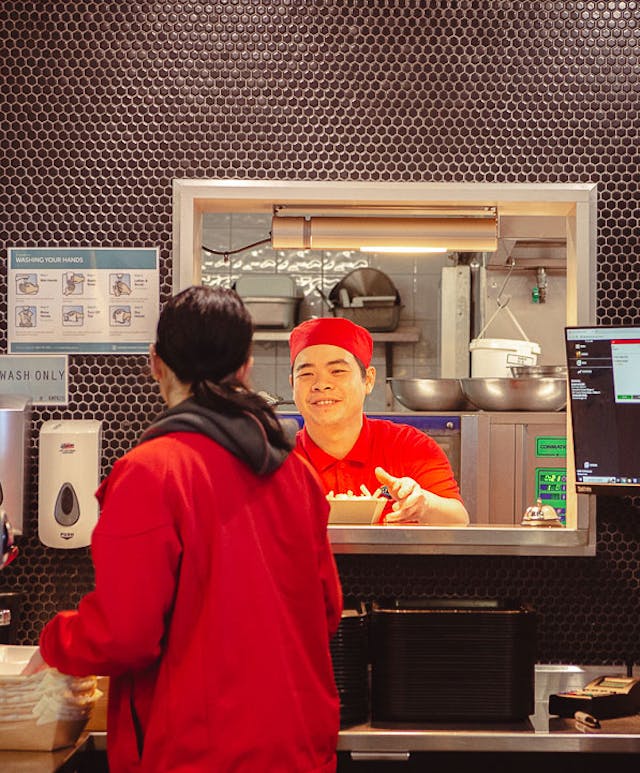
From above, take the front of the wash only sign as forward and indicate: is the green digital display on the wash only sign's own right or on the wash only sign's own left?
on the wash only sign's own left

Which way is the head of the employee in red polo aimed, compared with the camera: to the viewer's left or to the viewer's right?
to the viewer's left

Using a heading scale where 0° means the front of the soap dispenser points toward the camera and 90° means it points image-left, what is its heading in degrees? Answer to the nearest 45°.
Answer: approximately 0°

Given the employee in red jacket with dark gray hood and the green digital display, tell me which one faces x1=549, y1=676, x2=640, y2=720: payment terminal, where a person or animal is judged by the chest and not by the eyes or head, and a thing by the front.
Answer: the green digital display

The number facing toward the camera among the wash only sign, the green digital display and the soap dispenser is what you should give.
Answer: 3

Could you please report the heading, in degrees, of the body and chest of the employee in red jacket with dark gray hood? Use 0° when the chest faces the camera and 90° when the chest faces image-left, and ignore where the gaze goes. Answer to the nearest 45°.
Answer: approximately 135°

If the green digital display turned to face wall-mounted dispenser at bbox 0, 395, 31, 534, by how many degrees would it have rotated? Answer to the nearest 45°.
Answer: approximately 45° to its right

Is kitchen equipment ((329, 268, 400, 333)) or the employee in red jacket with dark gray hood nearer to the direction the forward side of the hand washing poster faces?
the employee in red jacket with dark gray hood

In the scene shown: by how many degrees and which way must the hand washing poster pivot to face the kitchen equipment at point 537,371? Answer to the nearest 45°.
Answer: approximately 135° to its left
